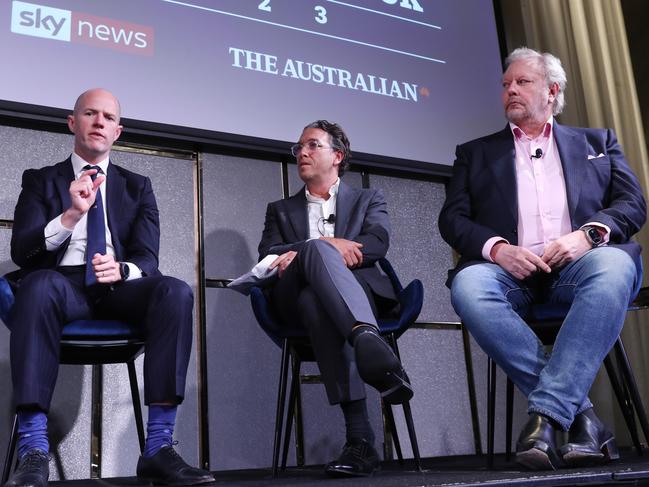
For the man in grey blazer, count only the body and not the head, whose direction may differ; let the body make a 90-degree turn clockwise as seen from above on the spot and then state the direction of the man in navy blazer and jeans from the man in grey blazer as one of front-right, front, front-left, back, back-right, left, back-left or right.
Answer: back

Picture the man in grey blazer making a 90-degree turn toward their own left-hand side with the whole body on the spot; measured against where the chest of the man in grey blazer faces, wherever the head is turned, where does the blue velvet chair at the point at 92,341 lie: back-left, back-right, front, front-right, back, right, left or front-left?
back

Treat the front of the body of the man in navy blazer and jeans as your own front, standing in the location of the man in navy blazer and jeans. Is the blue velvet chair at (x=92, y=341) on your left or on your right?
on your right

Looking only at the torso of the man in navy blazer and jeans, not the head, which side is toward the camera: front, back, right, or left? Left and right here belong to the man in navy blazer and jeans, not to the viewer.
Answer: front

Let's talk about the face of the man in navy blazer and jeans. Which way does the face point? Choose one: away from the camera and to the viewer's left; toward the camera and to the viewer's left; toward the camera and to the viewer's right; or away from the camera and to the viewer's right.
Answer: toward the camera and to the viewer's left
